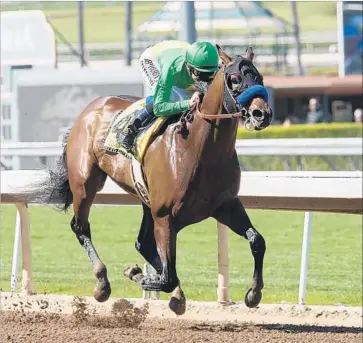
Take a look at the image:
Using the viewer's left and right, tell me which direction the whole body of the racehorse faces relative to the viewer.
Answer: facing the viewer and to the right of the viewer

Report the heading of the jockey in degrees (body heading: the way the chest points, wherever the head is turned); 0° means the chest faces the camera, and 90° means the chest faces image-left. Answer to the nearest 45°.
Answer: approximately 315°
